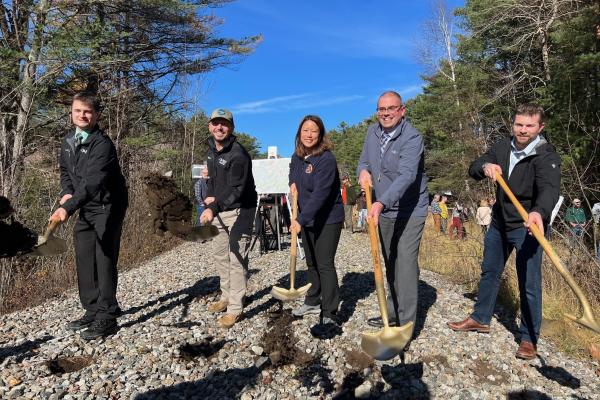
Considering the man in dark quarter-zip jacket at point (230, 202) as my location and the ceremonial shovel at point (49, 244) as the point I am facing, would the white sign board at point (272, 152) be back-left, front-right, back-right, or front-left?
back-right

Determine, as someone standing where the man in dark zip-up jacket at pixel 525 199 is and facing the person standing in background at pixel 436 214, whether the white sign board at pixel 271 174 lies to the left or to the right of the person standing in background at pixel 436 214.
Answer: left

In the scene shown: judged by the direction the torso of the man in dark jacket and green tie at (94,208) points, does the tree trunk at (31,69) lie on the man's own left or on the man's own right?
on the man's own right

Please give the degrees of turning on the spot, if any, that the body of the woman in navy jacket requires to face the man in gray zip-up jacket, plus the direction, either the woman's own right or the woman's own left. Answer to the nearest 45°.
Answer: approximately 90° to the woman's own left

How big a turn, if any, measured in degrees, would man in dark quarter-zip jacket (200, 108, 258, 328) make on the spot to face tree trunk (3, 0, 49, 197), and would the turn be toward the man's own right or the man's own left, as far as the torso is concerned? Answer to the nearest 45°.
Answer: approximately 90° to the man's own right

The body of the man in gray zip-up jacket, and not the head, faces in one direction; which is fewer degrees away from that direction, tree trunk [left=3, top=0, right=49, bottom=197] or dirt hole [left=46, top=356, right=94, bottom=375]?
the dirt hole

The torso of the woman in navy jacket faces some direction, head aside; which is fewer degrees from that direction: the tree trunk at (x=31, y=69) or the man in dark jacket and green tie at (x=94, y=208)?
the man in dark jacket and green tie

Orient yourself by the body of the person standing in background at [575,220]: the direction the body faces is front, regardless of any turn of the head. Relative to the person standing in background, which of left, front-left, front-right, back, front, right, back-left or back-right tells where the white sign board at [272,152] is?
right

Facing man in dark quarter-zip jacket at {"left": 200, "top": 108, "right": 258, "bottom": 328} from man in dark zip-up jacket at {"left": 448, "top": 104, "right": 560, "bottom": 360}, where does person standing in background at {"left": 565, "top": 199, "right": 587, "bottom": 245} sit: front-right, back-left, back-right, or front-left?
back-right

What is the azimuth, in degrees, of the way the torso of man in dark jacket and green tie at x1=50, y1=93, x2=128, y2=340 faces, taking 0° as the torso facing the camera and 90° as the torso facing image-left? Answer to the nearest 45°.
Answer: approximately 45°

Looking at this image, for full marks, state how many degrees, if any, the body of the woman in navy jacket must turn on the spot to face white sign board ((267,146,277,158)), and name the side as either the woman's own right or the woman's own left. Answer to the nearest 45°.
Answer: approximately 135° to the woman's own right
